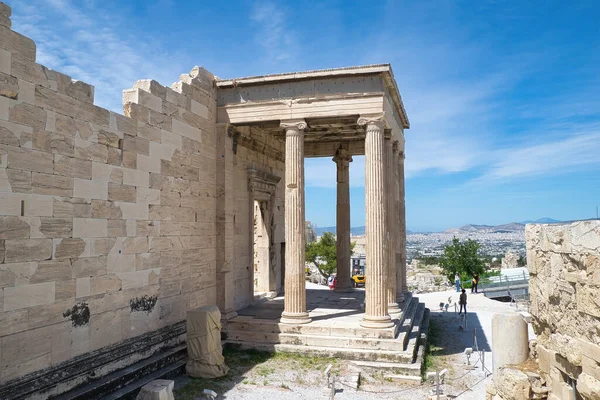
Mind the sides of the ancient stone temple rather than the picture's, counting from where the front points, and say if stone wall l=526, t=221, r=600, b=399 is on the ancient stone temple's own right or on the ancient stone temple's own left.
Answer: on the ancient stone temple's own right

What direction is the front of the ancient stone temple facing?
to the viewer's right

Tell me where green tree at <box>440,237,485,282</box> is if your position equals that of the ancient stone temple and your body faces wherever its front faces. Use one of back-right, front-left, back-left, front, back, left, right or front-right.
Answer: front-left
